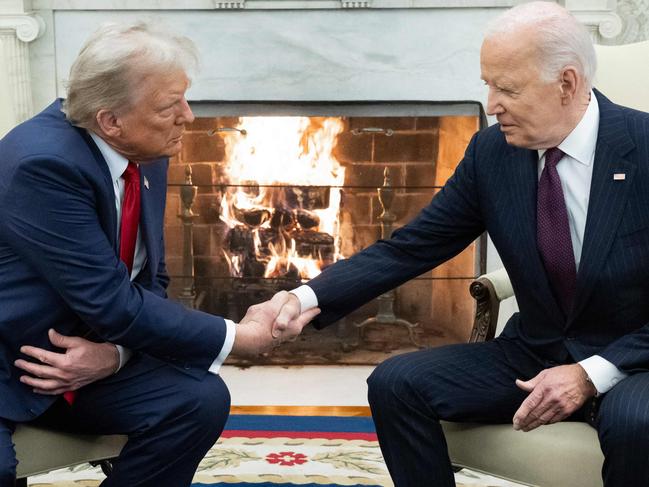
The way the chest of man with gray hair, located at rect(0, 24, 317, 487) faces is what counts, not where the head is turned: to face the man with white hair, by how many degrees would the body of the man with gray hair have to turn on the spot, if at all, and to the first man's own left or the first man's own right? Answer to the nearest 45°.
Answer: approximately 45° to the first man's own left

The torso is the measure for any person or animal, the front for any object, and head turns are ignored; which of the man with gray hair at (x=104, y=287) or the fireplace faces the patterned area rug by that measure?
the fireplace

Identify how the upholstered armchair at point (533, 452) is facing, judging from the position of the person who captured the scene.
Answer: facing the viewer and to the left of the viewer

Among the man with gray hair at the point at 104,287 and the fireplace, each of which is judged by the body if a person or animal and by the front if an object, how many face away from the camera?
0

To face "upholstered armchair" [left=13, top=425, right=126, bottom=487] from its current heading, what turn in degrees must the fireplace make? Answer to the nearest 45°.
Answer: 0° — it already faces it

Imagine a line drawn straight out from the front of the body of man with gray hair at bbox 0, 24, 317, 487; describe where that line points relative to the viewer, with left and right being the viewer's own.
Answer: facing the viewer and to the right of the viewer

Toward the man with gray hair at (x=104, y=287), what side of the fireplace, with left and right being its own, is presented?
front

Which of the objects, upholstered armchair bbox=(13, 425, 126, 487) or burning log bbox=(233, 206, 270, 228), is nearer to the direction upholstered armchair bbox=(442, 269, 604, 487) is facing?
the upholstered armchair

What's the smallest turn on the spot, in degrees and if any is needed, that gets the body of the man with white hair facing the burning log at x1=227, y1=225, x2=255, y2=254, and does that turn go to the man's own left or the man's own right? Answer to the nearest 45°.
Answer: approximately 90° to the man's own right

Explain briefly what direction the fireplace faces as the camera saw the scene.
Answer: facing the viewer

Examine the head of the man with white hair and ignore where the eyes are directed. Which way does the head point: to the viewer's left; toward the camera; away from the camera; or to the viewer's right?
to the viewer's left

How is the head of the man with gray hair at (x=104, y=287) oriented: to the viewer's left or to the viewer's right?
to the viewer's right
